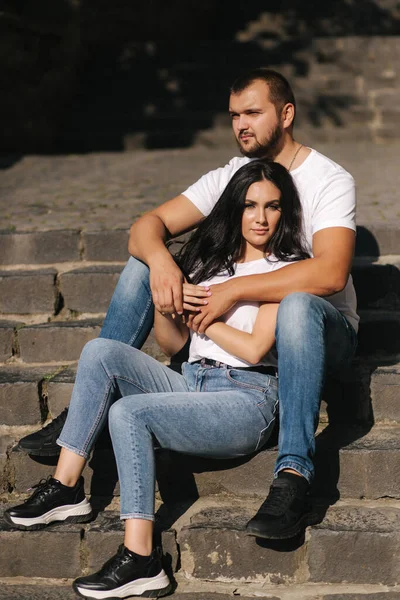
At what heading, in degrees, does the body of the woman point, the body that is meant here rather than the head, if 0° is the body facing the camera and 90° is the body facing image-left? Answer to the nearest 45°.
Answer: approximately 45°

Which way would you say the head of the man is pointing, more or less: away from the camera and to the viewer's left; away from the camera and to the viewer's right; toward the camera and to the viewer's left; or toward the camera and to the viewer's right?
toward the camera and to the viewer's left

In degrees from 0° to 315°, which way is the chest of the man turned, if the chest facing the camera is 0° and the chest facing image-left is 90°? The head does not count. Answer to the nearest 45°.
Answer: approximately 45°

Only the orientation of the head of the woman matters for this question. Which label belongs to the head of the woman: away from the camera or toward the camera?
toward the camera

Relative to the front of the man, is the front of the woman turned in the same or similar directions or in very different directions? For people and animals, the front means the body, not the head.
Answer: same or similar directions
